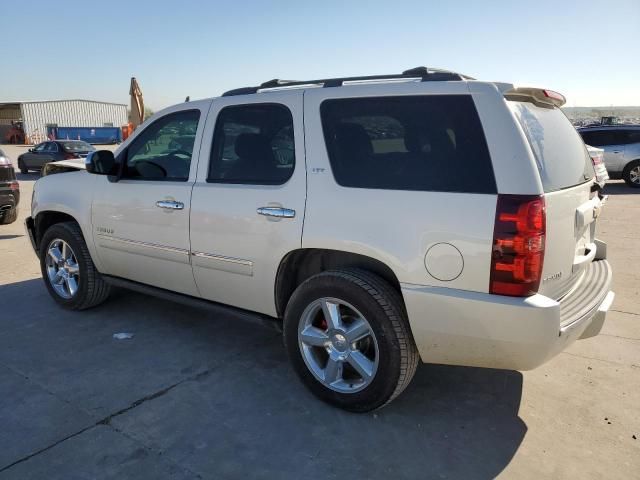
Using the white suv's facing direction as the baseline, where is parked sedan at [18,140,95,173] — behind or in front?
in front

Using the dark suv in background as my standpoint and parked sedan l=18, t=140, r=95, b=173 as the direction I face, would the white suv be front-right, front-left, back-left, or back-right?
back-right

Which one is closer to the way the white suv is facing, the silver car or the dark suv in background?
the dark suv in background

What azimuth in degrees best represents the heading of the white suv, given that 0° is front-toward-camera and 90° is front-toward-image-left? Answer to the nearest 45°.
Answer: approximately 135°

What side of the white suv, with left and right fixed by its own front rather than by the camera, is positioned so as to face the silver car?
right

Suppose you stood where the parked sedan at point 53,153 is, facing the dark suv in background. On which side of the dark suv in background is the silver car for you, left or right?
left

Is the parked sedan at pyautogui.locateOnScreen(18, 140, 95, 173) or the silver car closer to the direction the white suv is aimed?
the parked sedan

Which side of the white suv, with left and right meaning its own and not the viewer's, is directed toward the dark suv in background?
front
